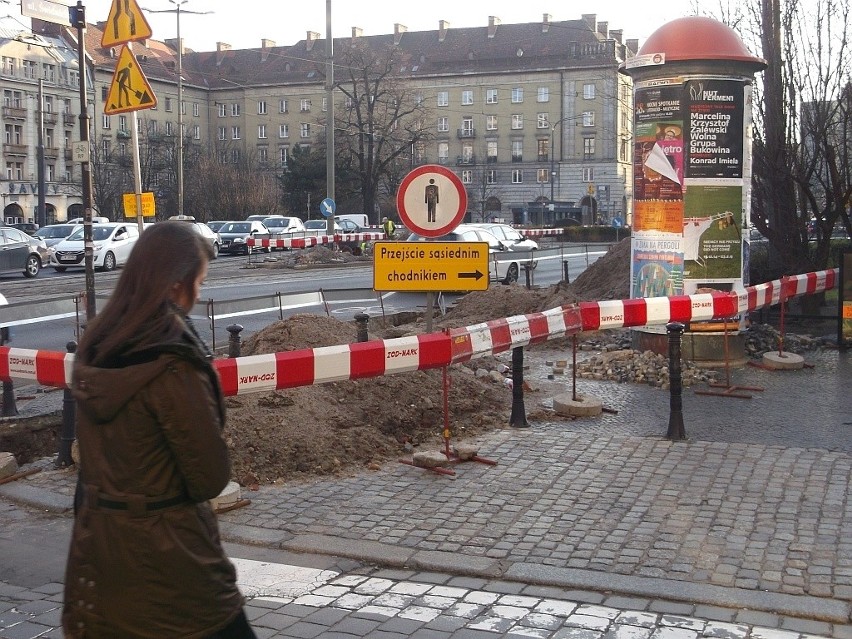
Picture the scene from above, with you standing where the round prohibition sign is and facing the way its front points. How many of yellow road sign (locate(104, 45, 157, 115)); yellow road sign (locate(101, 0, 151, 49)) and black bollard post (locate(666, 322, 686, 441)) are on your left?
1

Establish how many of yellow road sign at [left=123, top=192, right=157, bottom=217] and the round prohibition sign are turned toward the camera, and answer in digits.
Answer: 2

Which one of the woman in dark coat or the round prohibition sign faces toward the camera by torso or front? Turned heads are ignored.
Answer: the round prohibition sign

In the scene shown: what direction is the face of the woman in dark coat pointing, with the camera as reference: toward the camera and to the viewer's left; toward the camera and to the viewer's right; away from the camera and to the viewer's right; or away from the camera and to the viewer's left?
away from the camera and to the viewer's right

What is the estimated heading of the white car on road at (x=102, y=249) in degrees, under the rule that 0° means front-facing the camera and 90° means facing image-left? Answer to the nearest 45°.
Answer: approximately 45°

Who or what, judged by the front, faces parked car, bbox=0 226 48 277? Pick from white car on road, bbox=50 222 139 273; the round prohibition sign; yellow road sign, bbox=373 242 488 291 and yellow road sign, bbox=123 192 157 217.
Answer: white car on road, bbox=50 222 139 273

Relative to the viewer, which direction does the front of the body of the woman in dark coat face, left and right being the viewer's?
facing away from the viewer and to the right of the viewer

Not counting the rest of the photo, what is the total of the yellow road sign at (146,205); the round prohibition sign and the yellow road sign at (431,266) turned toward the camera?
3

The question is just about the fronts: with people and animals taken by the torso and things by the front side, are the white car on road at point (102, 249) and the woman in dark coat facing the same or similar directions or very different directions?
very different directions

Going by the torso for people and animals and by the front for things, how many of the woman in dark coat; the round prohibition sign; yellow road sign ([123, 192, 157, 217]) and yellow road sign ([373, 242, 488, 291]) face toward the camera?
3

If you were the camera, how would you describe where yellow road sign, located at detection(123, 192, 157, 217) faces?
facing the viewer

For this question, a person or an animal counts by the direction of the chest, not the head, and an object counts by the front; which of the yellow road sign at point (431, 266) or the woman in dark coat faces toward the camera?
the yellow road sign

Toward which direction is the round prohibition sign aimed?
toward the camera

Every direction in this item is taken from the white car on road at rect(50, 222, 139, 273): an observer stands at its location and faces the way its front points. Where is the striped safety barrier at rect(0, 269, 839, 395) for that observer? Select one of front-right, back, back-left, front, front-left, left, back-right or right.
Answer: front-left

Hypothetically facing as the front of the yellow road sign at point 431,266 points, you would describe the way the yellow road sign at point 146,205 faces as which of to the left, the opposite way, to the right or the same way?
the same way

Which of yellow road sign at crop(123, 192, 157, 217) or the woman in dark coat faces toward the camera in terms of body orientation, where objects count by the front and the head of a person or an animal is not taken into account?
the yellow road sign
